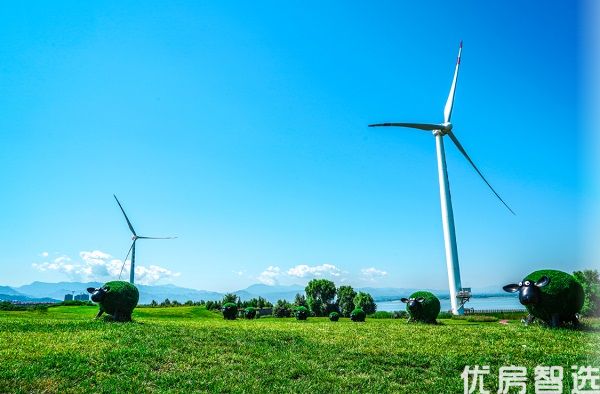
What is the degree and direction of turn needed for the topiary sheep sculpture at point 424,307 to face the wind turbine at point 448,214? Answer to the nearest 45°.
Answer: approximately 135° to its right

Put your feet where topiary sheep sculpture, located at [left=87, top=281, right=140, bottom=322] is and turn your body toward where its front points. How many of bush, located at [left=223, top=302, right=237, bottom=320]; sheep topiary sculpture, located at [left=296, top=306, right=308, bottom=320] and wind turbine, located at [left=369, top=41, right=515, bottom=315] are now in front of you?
0

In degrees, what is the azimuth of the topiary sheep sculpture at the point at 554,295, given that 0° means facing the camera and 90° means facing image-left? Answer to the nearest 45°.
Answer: approximately 45°

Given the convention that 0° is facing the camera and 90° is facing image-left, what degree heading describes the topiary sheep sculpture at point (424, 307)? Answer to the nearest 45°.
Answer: approximately 45°

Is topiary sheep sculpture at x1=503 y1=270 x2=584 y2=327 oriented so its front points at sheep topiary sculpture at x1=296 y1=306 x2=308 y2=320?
no

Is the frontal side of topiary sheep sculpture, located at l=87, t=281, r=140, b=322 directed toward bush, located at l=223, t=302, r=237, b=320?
no

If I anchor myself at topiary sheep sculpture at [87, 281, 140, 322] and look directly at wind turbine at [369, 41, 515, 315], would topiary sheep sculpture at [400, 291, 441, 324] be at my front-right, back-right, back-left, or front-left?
front-right

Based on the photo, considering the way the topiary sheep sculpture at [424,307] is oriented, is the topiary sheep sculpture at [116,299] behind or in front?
in front

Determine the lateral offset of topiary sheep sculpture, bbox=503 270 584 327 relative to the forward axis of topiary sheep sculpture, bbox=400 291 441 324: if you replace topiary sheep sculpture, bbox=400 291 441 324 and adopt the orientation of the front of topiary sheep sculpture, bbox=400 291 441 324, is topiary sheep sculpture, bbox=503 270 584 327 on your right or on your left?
on your left

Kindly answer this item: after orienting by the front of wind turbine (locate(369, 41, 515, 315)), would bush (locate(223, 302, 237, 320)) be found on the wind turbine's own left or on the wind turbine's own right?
on the wind turbine's own right

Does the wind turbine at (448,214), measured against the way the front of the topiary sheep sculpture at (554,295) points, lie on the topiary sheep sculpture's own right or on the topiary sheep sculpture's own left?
on the topiary sheep sculpture's own right

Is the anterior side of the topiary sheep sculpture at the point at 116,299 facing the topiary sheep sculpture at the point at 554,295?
no

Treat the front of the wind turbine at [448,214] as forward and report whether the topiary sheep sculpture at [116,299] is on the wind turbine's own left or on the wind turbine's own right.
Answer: on the wind turbine's own right

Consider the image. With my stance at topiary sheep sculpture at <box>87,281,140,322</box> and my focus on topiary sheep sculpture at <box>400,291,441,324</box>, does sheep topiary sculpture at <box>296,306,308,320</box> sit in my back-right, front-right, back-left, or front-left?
front-left

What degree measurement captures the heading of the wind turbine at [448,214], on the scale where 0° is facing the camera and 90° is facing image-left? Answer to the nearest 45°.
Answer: approximately 315°

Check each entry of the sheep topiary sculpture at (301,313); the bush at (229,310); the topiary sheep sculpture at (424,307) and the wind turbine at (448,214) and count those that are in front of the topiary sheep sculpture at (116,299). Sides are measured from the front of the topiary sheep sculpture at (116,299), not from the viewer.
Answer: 0

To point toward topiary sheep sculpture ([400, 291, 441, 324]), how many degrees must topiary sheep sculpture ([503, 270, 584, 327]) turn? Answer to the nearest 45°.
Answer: approximately 90° to its right
